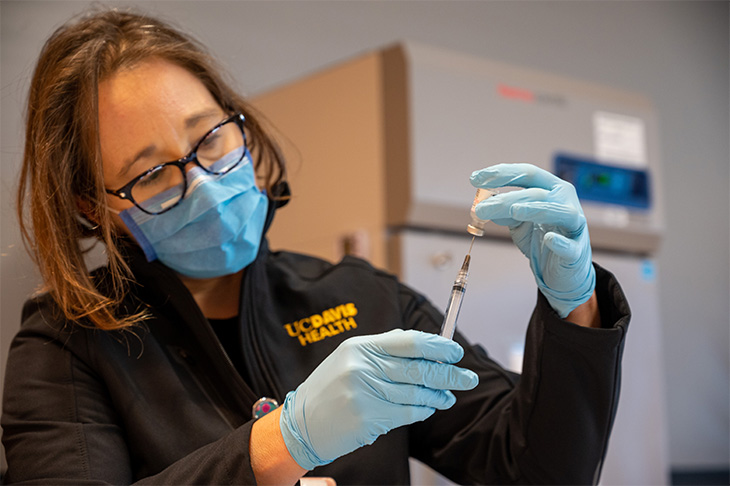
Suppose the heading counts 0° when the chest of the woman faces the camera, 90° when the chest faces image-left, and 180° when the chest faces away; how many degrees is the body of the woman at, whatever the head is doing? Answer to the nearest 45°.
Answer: approximately 315°

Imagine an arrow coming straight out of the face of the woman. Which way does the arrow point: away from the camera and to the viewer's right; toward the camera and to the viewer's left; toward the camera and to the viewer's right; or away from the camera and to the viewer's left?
toward the camera and to the viewer's right
